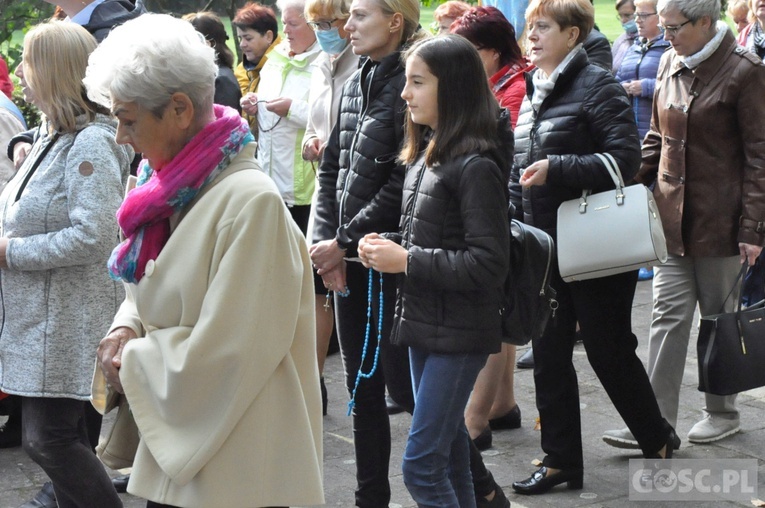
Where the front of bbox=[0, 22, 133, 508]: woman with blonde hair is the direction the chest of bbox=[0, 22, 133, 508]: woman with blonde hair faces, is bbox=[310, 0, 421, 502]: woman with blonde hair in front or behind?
behind

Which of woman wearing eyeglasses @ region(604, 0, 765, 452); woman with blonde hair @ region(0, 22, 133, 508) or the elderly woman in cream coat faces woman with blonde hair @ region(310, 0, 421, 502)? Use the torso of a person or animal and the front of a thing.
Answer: the woman wearing eyeglasses

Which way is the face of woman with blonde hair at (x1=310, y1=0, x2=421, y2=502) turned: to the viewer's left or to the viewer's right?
to the viewer's left

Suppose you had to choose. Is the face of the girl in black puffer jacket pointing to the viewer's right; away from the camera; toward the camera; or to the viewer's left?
to the viewer's left

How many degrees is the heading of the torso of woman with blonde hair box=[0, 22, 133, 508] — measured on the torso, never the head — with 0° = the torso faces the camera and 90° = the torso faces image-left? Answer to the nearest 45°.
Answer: approximately 90°

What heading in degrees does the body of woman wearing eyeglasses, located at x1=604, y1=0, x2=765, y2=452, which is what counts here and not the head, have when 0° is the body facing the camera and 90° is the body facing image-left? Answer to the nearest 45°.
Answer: approximately 45°

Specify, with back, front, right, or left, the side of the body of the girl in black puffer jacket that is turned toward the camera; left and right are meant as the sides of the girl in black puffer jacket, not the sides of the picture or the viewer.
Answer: left

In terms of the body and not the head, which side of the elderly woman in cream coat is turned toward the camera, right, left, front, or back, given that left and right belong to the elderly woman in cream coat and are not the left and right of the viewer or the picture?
left

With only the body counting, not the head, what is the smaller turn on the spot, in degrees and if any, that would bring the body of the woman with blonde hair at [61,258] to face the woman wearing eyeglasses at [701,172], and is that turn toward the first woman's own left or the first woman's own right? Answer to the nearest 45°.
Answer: approximately 180°

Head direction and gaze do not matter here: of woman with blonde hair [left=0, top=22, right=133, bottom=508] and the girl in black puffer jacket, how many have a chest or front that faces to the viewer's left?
2

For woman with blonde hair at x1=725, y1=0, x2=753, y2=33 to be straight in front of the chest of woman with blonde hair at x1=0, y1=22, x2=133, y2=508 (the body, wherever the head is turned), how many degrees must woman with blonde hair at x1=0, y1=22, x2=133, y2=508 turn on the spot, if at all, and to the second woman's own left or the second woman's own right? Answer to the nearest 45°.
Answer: approximately 135° to the second woman's own right

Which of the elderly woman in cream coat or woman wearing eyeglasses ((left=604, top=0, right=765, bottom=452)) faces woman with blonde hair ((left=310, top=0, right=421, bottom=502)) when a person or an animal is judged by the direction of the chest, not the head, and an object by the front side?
the woman wearing eyeglasses

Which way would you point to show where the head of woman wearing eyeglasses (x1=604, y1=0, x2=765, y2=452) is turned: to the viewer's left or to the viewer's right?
to the viewer's left
